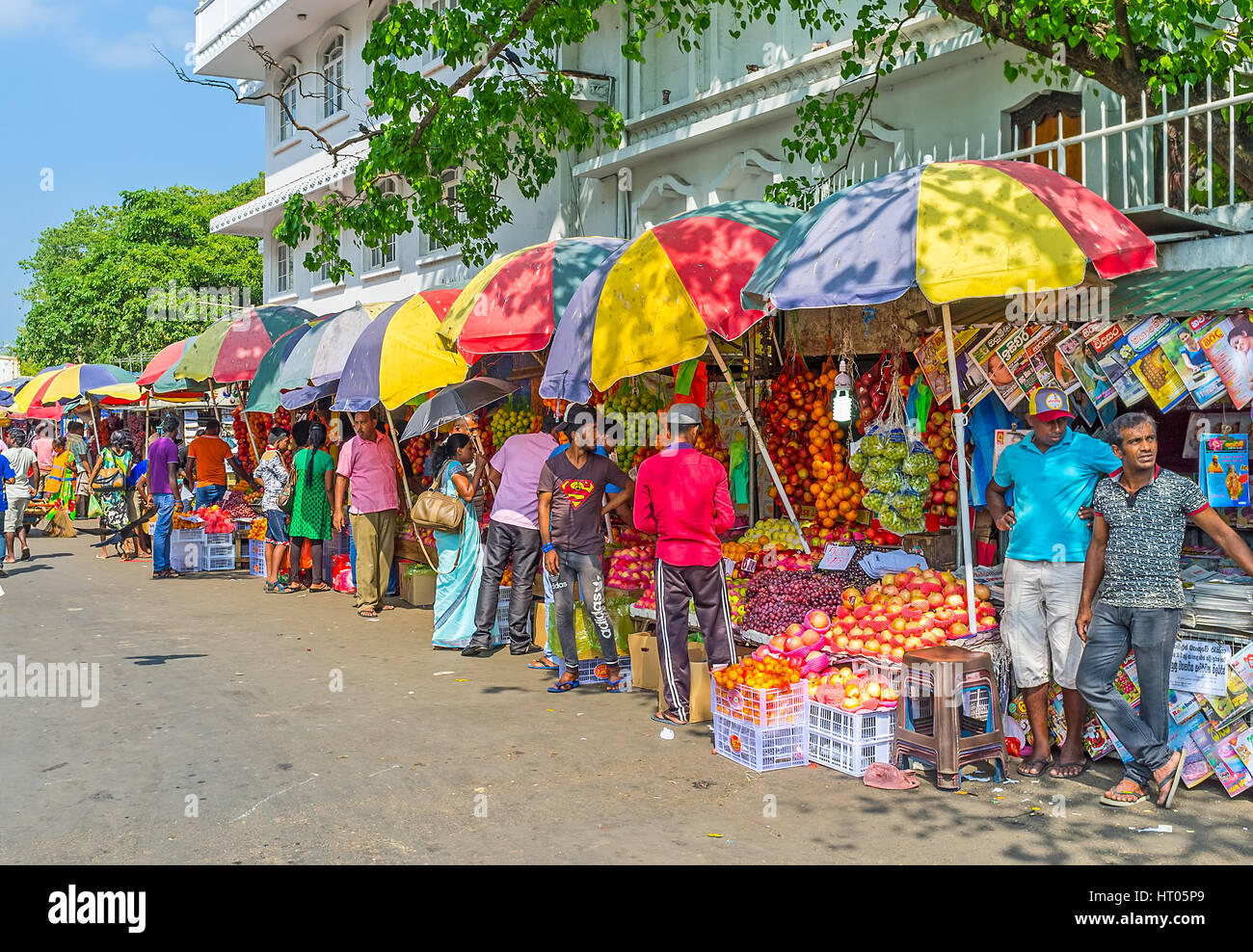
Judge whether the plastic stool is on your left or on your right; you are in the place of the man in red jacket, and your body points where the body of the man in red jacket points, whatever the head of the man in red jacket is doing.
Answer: on your right

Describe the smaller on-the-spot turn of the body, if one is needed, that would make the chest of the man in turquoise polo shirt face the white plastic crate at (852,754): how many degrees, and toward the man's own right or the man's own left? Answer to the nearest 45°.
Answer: approximately 90° to the man's own right

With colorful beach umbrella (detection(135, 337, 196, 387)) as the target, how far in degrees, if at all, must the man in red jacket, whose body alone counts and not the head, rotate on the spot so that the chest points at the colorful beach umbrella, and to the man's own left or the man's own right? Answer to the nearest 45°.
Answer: approximately 45° to the man's own left

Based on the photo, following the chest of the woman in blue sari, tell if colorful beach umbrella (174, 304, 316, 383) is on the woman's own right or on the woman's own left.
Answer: on the woman's own left

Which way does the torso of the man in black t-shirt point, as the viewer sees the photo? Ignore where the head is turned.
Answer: toward the camera

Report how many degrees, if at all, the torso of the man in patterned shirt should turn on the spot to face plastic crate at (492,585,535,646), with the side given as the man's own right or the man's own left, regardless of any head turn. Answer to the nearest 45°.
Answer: approximately 135° to the man's own right

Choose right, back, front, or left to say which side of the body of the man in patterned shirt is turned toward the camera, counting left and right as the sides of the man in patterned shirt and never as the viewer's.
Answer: front

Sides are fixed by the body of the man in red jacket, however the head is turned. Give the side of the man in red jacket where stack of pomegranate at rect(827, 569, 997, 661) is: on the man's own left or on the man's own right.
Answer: on the man's own right

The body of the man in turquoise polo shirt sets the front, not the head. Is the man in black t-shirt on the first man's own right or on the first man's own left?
on the first man's own right

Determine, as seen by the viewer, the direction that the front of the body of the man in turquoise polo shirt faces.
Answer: toward the camera

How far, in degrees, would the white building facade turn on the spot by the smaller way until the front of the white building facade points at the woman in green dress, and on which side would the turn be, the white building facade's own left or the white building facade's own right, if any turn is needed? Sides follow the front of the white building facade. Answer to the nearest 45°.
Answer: approximately 45° to the white building facade's own right
